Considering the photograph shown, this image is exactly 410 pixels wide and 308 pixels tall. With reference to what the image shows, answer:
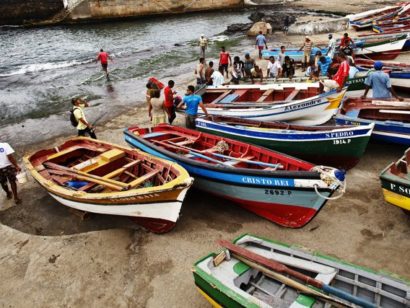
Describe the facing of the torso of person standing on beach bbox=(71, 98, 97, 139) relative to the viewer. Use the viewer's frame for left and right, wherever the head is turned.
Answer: facing to the right of the viewer

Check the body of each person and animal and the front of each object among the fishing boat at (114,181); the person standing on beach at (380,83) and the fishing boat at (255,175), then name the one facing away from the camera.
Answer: the person standing on beach

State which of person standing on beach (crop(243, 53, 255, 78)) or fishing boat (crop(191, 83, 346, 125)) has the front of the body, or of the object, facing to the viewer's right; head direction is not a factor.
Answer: the fishing boat

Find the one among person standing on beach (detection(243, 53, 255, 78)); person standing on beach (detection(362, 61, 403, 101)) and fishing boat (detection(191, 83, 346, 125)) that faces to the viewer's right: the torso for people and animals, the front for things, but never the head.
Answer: the fishing boat

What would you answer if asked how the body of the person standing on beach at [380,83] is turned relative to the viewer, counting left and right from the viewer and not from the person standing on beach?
facing away from the viewer

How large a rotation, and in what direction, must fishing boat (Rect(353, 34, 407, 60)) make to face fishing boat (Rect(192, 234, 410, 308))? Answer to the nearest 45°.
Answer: approximately 90° to its right

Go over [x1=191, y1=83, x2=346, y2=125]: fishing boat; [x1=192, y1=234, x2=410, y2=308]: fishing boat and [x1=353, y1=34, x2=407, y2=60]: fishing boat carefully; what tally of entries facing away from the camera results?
0

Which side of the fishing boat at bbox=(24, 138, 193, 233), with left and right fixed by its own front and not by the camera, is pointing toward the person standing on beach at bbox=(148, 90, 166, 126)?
left

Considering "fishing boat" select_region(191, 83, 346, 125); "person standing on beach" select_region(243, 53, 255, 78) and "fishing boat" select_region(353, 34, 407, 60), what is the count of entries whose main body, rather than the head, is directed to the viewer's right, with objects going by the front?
2

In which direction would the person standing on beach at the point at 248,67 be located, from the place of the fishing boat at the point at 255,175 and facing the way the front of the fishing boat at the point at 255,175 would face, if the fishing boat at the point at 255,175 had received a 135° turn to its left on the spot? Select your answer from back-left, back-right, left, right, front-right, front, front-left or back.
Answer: front

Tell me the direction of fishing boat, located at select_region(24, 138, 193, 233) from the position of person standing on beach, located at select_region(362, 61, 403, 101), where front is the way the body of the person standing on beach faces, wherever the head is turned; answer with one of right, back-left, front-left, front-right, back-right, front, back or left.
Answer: back-left

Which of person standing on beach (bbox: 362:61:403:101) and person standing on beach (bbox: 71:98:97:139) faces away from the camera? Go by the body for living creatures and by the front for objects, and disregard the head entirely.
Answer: person standing on beach (bbox: 362:61:403:101)

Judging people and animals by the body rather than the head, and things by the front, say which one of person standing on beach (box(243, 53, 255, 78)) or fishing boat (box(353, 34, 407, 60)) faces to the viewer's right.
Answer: the fishing boat

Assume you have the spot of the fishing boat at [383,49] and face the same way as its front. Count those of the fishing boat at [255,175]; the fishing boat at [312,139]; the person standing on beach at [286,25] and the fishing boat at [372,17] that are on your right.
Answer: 2

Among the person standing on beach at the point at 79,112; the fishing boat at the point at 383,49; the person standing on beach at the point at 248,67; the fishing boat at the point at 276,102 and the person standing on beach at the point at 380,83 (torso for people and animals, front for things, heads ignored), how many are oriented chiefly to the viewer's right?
3

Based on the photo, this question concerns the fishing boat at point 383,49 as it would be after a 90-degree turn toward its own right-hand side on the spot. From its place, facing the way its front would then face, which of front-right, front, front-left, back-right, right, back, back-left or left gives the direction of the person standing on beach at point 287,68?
front-right

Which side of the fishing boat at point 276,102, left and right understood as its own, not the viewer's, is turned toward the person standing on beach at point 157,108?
back

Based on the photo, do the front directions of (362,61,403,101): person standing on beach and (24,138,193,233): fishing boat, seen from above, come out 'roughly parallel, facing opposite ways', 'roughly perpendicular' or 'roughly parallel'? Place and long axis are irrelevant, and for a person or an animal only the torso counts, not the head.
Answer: roughly perpendicular

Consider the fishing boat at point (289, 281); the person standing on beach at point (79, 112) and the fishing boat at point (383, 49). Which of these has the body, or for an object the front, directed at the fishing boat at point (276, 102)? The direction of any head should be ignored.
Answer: the person standing on beach
